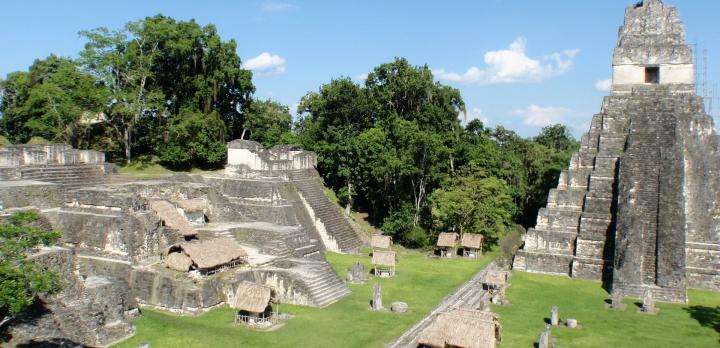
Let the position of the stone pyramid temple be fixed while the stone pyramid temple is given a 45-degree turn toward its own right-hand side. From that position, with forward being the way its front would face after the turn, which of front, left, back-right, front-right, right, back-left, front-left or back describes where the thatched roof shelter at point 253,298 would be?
front

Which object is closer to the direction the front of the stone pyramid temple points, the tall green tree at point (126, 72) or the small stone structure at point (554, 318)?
the small stone structure

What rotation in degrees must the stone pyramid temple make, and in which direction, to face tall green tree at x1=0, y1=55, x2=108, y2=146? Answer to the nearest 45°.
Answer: approximately 90° to its right

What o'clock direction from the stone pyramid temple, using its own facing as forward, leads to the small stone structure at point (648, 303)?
The small stone structure is roughly at 12 o'clock from the stone pyramid temple.

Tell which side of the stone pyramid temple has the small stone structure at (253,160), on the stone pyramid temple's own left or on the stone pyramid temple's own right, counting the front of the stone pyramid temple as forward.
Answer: on the stone pyramid temple's own right

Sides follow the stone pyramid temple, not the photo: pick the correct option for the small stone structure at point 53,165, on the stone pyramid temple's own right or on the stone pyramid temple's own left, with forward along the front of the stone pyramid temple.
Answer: on the stone pyramid temple's own right

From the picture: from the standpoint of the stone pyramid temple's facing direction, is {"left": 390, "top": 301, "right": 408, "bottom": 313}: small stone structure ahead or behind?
ahead

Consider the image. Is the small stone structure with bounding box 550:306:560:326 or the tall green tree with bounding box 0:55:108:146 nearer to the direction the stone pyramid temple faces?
the small stone structure

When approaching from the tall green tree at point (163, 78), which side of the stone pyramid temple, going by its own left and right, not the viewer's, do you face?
right

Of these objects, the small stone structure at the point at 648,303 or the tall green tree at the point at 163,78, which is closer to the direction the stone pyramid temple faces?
the small stone structure

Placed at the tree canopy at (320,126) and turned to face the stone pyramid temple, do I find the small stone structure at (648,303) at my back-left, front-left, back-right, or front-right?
front-right

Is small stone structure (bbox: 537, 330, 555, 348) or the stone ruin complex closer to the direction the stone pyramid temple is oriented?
the small stone structure

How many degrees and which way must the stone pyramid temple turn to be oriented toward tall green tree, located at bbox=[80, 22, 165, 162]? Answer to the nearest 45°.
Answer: approximately 90° to its right

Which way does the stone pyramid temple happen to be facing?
toward the camera

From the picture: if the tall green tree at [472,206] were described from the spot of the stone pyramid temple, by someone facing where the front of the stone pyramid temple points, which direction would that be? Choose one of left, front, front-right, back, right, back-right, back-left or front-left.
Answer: right

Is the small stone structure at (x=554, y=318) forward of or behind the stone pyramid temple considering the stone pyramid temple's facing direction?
forward
